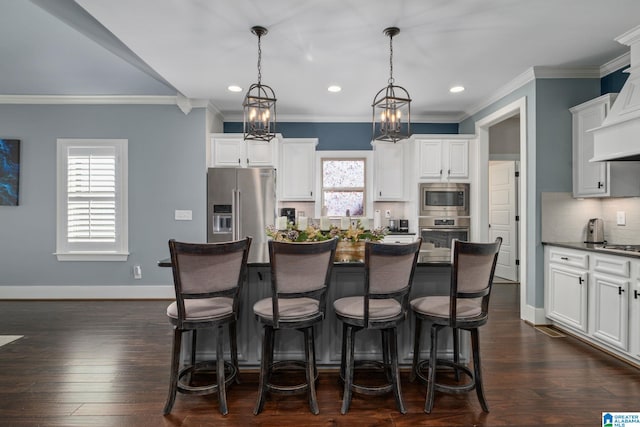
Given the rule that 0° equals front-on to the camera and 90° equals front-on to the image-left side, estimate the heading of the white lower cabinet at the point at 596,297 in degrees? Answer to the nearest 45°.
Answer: approximately 45°

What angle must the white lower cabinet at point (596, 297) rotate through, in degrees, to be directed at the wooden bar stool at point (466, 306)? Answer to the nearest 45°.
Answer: approximately 45° to its left

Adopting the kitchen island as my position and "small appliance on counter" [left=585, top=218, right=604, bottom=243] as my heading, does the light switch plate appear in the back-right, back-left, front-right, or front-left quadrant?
back-left

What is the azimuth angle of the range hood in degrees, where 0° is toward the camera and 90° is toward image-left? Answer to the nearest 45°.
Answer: approximately 45°

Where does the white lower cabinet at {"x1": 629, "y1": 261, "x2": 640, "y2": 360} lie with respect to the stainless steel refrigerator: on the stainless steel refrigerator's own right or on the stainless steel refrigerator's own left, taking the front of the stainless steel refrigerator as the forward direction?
on the stainless steel refrigerator's own left

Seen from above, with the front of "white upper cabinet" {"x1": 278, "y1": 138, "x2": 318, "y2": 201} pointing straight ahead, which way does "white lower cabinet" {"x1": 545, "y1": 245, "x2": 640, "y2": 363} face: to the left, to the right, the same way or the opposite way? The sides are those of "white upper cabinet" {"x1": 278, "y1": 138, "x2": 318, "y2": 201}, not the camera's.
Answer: to the right

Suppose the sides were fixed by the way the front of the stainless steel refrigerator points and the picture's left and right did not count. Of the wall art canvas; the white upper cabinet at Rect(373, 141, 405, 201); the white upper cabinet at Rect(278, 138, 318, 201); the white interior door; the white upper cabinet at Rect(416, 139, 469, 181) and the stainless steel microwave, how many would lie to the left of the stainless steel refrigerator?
5

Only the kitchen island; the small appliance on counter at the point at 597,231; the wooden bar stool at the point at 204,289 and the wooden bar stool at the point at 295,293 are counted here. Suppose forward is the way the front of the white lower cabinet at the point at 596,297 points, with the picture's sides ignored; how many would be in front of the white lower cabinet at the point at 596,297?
3

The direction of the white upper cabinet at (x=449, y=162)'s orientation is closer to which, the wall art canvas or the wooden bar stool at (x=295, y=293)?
the wooden bar stool

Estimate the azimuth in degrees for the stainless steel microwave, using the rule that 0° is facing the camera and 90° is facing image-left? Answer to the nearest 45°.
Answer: approximately 0°

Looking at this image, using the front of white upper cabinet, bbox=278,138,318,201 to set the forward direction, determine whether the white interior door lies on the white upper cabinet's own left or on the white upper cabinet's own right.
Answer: on the white upper cabinet's own left

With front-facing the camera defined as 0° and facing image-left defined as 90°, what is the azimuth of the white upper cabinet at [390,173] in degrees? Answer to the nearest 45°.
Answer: approximately 0°

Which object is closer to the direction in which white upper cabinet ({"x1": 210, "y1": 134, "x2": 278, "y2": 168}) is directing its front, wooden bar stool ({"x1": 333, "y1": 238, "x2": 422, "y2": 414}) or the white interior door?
the wooden bar stool
